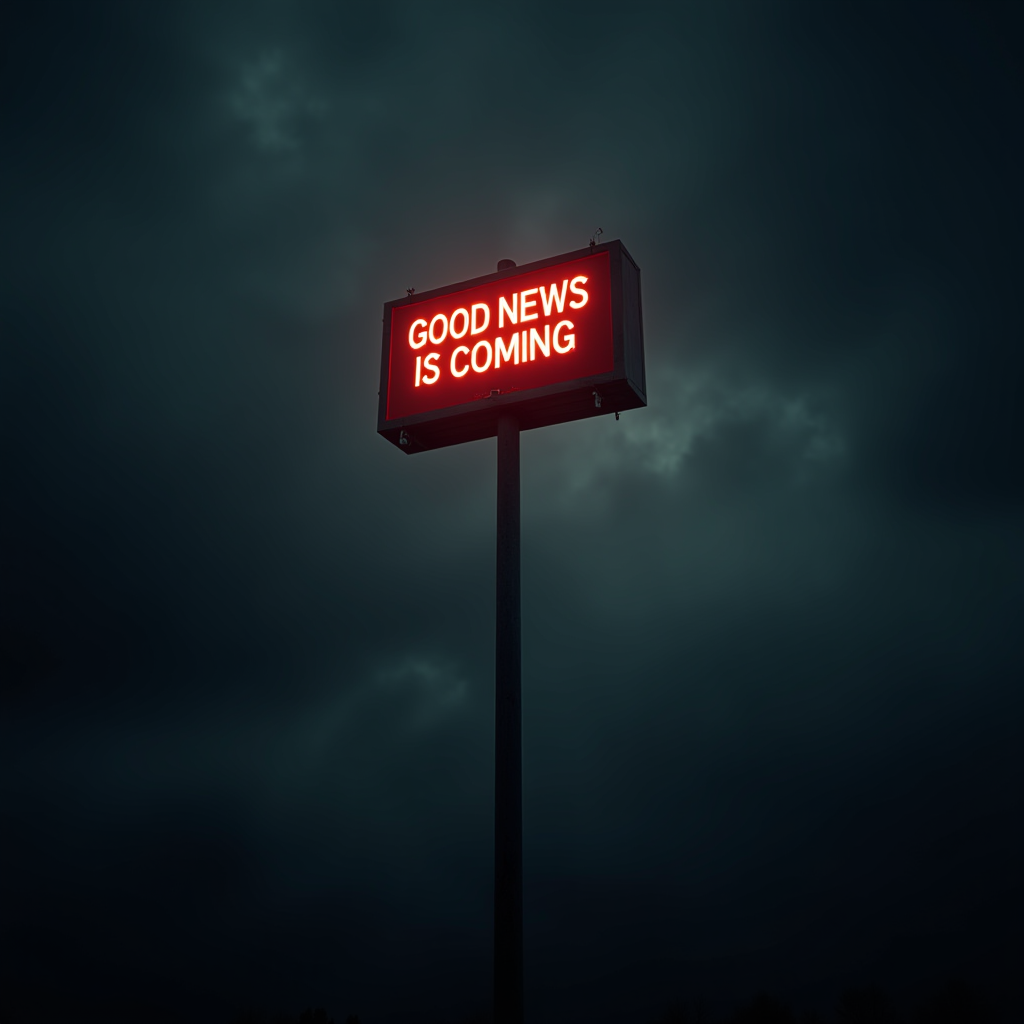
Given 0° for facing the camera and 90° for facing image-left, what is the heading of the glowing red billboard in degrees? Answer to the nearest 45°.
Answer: approximately 45°
